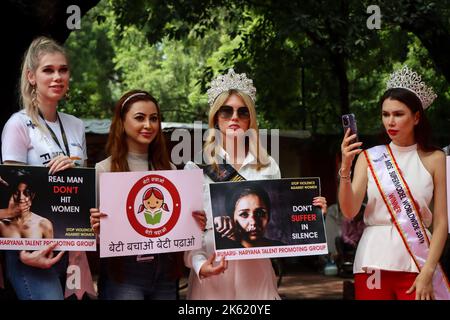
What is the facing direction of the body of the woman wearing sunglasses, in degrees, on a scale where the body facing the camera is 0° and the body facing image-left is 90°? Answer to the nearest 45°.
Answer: approximately 0°

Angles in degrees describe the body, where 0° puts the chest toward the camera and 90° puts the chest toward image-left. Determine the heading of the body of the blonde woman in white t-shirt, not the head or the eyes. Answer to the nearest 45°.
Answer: approximately 315°

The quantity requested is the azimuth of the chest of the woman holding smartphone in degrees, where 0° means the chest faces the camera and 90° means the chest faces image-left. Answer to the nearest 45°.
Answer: approximately 45°

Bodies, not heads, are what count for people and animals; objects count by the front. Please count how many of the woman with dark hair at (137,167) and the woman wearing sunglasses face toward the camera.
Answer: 2

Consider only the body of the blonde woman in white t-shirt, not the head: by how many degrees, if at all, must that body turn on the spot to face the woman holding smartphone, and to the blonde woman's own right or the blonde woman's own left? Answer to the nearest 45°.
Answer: approximately 45° to the blonde woman's own left

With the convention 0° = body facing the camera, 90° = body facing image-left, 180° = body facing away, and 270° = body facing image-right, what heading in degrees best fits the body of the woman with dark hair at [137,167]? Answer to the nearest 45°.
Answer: approximately 0°

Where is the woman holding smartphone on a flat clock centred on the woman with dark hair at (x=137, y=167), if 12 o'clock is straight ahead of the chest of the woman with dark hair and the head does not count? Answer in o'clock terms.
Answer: The woman holding smartphone is roughly at 9 o'clock from the woman with dark hair.

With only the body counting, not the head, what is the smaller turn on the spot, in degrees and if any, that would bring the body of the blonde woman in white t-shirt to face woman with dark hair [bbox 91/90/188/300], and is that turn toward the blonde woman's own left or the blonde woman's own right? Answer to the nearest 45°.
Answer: approximately 45° to the blonde woman's own left

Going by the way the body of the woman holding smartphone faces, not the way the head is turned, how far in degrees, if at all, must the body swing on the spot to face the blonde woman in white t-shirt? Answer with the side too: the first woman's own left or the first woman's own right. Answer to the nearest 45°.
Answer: approximately 45° to the first woman's own right

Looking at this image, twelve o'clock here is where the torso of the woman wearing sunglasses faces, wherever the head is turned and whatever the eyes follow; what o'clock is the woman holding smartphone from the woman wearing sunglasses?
The woman holding smartphone is roughly at 9 o'clock from the woman wearing sunglasses.
